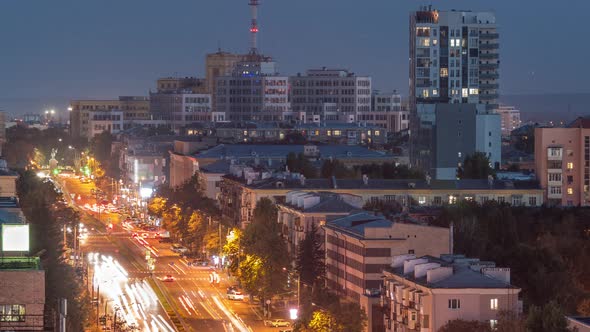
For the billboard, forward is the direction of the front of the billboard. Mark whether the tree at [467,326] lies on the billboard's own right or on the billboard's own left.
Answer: on the billboard's own left

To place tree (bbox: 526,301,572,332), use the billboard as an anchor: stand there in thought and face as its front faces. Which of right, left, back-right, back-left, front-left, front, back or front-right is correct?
left

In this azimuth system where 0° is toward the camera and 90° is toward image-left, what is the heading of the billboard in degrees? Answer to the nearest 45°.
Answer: approximately 0°
